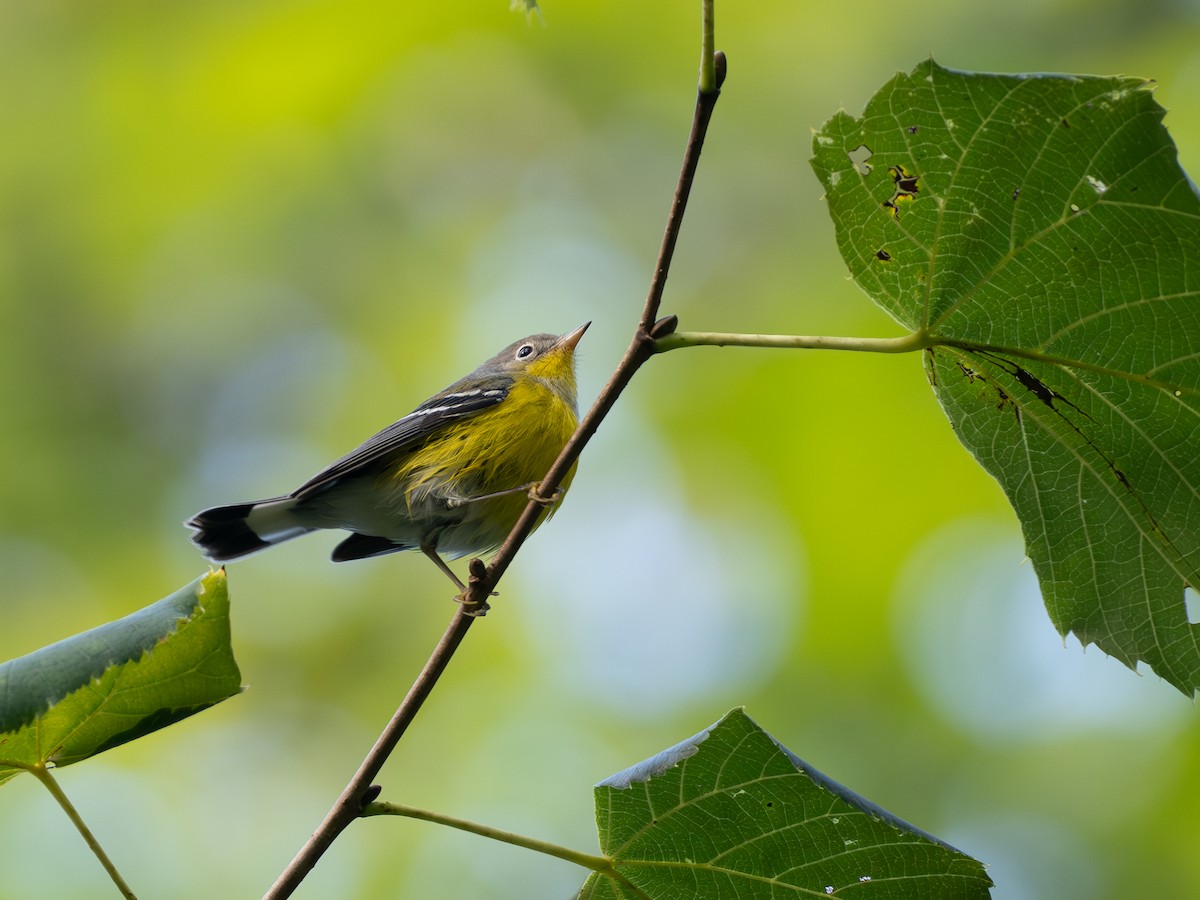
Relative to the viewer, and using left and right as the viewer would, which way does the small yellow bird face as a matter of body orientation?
facing to the right of the viewer
